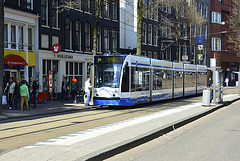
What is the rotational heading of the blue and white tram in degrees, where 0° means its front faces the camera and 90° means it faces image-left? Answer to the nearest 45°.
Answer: approximately 45°

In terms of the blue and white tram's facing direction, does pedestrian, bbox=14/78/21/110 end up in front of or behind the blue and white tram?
in front

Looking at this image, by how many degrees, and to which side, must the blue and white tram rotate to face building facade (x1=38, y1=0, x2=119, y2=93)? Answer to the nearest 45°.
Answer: approximately 90° to its right

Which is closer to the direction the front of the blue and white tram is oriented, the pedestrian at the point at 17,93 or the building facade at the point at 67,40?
the pedestrian
